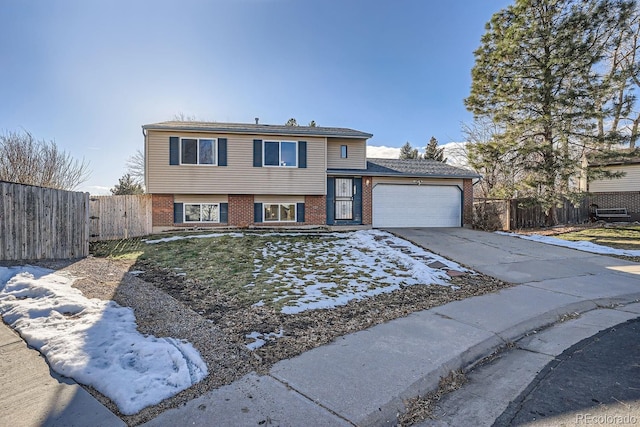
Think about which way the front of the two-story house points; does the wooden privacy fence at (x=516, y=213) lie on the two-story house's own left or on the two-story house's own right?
on the two-story house's own left

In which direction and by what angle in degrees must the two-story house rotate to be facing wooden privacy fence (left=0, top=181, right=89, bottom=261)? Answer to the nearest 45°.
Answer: approximately 45° to its right

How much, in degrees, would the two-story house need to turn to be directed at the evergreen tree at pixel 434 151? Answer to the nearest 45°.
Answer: approximately 135° to its left

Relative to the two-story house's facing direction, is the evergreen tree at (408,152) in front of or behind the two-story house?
behind

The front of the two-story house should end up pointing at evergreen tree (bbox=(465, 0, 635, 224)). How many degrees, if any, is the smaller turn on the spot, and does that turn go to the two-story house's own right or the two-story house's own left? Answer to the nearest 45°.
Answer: approximately 90° to the two-story house's own left

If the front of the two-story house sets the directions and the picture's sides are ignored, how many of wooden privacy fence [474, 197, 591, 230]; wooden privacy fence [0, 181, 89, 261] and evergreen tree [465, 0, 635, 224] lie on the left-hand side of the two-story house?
2

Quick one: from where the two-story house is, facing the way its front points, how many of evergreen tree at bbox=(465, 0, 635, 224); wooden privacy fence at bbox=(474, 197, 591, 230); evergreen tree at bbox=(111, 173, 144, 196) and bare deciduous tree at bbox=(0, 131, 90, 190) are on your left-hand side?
2

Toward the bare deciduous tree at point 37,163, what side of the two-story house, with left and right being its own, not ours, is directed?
right

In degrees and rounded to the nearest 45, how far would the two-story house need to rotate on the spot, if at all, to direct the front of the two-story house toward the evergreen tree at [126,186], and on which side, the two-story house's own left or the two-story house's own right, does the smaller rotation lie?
approximately 135° to the two-story house's own right

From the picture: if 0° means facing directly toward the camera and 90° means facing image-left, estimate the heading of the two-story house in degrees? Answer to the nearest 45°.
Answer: approximately 0°

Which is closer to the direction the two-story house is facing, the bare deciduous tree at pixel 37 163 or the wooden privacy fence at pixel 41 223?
the wooden privacy fence
